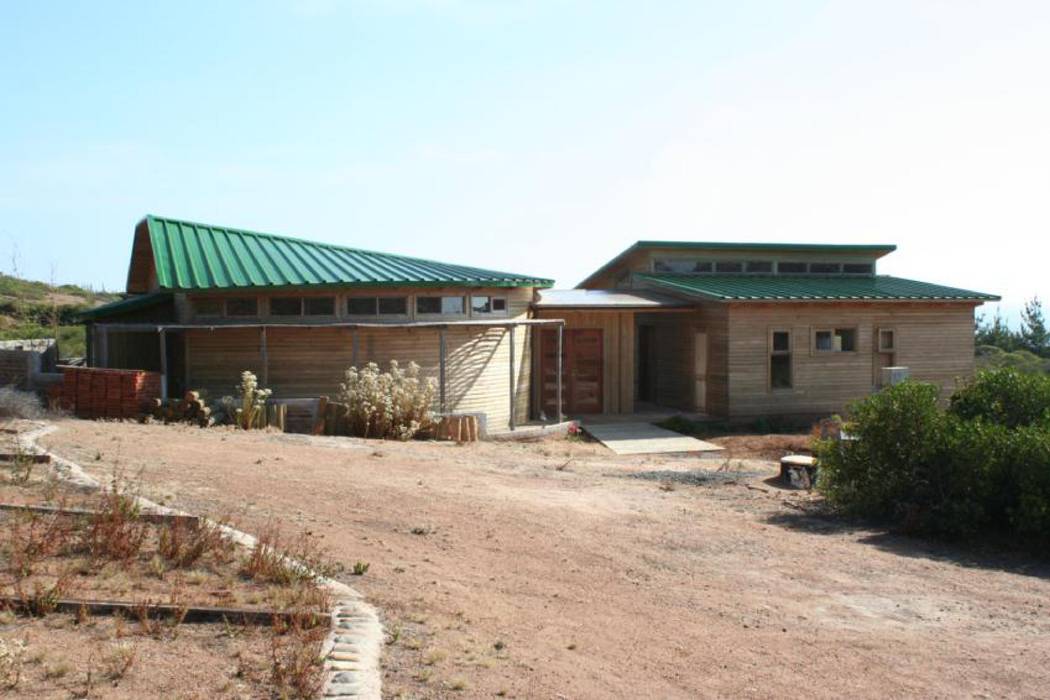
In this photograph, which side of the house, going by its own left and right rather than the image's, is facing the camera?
front

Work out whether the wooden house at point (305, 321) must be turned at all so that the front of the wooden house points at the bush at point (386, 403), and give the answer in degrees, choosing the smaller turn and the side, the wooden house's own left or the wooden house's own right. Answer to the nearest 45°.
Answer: approximately 45° to the wooden house's own left

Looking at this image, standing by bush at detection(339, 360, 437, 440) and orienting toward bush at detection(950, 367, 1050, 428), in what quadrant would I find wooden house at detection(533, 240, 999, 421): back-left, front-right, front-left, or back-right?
front-left

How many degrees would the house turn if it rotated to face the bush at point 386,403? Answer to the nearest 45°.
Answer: approximately 45° to its right

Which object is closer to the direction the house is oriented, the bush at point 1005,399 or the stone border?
the stone border

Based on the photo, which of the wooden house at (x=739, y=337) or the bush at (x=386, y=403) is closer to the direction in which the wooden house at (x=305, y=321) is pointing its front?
the bush

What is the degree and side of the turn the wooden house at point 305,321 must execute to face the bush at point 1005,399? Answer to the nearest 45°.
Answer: approximately 45° to its left

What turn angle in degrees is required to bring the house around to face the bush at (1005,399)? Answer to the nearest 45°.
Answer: approximately 45° to its left

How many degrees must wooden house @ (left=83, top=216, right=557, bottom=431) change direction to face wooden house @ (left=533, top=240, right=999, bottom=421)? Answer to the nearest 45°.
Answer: approximately 90° to its left

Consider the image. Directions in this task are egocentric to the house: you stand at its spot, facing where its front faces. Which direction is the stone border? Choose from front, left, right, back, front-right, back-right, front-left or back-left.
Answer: front

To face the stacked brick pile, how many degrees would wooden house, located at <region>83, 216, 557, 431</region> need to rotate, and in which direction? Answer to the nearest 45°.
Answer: approximately 45° to its right

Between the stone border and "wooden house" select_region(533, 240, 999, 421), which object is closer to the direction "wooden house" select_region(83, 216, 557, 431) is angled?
the stone border
